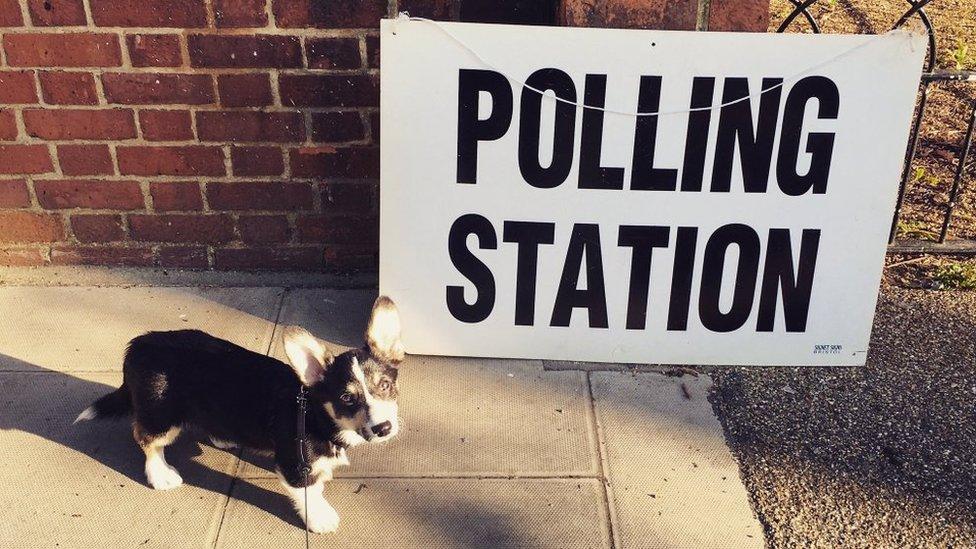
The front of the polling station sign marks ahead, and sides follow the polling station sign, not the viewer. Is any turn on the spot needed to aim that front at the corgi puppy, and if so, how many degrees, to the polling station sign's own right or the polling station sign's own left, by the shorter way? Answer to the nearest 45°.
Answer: approximately 45° to the polling station sign's own right

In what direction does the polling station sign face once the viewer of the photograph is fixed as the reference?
facing the viewer
